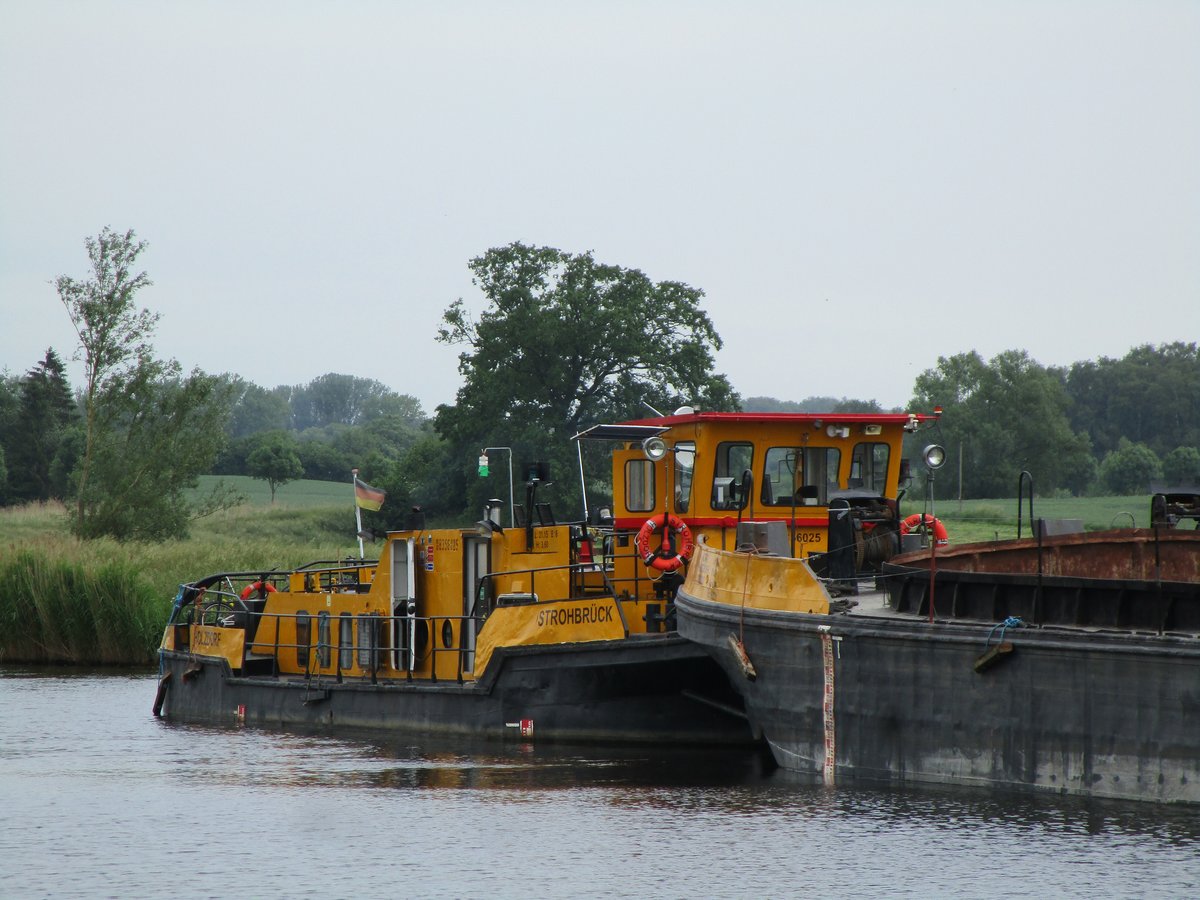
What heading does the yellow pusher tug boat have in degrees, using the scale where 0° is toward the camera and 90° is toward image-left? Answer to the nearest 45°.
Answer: approximately 315°

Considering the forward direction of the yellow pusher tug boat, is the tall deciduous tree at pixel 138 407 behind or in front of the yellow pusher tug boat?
behind

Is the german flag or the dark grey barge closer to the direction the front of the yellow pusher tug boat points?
the dark grey barge

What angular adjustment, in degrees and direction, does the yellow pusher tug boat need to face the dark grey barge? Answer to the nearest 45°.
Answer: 0° — it already faces it
